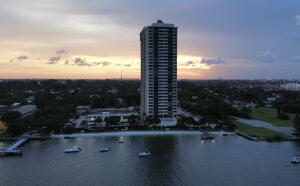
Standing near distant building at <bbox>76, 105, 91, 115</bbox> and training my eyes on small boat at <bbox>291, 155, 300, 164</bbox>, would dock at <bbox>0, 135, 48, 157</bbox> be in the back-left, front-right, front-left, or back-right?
front-right

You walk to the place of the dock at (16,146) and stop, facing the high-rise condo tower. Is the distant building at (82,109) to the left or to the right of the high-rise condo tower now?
left

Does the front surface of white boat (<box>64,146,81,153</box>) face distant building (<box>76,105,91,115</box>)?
no

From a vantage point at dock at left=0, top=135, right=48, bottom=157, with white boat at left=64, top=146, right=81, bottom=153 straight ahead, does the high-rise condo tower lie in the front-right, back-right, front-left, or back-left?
front-left
